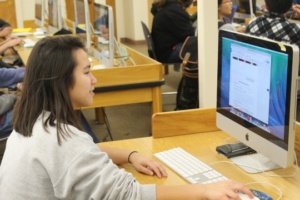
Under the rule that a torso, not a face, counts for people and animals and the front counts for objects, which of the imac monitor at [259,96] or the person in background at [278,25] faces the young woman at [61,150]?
the imac monitor

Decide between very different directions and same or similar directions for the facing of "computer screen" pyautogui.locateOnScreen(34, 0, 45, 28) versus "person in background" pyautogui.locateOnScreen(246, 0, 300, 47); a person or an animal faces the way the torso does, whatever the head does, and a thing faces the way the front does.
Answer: very different directions

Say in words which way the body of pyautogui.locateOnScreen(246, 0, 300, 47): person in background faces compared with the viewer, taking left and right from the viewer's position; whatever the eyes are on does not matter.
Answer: facing away from the viewer

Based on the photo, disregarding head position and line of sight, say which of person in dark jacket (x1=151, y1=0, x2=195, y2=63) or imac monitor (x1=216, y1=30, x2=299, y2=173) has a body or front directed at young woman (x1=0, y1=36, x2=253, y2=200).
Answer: the imac monitor

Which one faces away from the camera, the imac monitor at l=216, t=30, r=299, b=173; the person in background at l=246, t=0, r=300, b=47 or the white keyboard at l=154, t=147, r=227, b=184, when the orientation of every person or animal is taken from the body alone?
the person in background

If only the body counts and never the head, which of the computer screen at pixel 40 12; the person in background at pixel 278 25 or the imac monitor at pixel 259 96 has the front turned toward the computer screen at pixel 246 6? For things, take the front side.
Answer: the person in background

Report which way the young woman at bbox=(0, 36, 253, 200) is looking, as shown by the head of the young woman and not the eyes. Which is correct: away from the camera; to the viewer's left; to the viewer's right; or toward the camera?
to the viewer's right

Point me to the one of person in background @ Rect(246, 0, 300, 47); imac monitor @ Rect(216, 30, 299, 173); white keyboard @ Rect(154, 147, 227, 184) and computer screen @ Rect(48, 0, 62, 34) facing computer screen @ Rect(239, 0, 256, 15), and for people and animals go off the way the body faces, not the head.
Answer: the person in background

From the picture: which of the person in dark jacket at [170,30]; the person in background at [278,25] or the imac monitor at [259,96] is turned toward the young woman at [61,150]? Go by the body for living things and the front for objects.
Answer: the imac monitor

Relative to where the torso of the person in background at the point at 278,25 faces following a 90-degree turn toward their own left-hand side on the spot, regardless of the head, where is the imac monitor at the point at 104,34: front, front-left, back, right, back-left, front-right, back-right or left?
front

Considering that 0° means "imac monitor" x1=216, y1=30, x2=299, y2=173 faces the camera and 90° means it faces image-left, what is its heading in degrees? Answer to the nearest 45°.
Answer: approximately 45°

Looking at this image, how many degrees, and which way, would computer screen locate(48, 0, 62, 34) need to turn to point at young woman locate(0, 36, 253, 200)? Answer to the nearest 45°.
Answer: approximately 45° to its left
